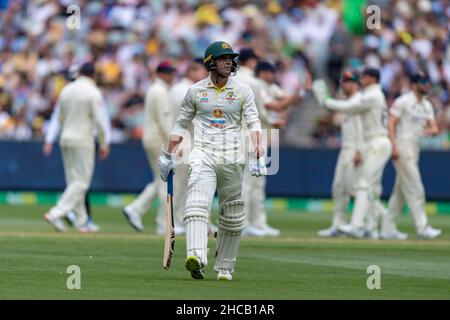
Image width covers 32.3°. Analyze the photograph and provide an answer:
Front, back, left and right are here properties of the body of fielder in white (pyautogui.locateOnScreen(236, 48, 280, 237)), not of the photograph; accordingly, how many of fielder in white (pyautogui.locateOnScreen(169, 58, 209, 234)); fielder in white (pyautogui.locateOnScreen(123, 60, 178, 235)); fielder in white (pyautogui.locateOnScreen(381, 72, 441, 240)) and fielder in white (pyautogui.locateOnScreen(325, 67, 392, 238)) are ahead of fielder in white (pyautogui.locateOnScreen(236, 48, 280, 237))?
2

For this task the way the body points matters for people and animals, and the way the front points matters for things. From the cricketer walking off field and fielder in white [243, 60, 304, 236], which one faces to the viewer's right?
the fielder in white

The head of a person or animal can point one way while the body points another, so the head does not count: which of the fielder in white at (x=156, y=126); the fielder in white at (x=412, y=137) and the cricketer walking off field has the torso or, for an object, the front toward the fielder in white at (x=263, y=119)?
the fielder in white at (x=156, y=126)

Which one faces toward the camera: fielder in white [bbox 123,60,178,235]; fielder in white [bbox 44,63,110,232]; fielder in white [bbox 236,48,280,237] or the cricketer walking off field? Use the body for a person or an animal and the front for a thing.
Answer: the cricketer walking off field

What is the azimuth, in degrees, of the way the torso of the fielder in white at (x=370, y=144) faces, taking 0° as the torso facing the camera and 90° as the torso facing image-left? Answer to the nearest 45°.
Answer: approximately 90°

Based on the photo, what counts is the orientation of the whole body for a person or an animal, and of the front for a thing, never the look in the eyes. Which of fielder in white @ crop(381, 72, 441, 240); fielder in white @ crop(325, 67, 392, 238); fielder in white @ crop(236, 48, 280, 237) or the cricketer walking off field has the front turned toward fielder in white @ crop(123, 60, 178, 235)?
fielder in white @ crop(325, 67, 392, 238)

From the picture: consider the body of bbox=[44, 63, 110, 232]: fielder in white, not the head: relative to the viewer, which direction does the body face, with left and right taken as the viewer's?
facing away from the viewer and to the right of the viewer

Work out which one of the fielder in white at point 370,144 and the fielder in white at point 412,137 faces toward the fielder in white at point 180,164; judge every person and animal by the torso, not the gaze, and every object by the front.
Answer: the fielder in white at point 370,144

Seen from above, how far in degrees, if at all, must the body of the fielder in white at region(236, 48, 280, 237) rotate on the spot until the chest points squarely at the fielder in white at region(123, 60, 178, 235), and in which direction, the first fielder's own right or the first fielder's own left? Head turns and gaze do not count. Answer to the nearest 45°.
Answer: approximately 180°
